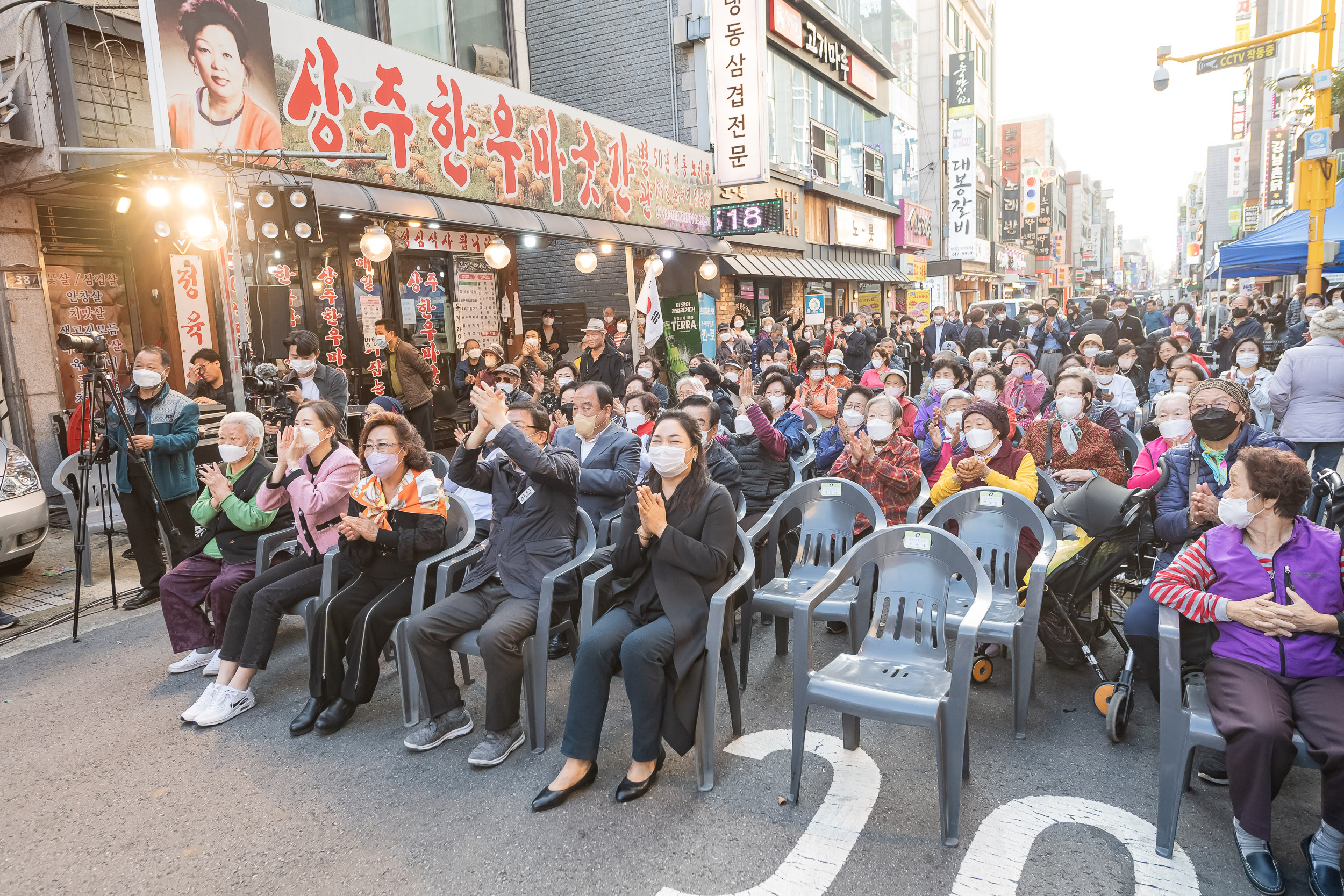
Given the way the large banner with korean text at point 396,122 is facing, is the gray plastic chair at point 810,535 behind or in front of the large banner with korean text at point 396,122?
in front

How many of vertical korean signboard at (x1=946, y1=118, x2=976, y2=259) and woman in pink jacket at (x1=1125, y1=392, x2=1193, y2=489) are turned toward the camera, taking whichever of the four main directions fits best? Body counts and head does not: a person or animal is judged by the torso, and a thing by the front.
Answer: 2

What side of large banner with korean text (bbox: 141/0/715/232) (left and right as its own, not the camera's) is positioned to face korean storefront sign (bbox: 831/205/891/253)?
left

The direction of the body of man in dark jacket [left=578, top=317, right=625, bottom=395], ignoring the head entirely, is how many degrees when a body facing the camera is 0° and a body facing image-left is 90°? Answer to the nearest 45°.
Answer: approximately 45°

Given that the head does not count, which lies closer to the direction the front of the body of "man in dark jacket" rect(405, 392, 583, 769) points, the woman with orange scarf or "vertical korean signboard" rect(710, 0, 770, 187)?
the woman with orange scarf

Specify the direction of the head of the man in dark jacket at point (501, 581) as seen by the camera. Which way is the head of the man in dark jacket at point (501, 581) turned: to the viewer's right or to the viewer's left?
to the viewer's left

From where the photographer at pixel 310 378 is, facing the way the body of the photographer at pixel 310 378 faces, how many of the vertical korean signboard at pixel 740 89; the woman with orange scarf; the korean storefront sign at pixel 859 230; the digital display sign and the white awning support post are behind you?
4

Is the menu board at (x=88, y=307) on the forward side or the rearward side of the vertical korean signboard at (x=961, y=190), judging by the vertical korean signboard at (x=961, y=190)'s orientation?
on the forward side

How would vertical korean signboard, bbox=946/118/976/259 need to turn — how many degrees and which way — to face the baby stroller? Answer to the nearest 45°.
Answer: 0° — it already faces it

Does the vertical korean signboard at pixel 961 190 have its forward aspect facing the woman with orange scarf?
yes

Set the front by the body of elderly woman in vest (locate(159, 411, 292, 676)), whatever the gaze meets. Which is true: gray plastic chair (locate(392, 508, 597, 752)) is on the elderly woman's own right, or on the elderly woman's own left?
on the elderly woman's own left

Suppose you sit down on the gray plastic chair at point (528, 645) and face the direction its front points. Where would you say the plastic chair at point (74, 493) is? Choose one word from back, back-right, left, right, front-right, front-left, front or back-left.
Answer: right

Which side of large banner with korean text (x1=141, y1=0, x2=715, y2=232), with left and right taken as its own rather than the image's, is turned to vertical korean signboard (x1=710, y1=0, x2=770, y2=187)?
left

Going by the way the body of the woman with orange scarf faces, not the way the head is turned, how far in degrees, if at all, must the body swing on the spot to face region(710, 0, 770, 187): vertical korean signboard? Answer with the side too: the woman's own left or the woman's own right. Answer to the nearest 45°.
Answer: approximately 180°

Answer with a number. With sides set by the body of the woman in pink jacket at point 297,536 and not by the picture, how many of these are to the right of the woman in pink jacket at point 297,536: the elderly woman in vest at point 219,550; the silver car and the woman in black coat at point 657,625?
2

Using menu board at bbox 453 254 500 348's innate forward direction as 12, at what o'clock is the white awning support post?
The white awning support post is roughly at 10 o'clock from the menu board.

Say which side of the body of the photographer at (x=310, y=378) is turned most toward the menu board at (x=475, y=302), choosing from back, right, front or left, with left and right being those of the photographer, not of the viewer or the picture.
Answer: back

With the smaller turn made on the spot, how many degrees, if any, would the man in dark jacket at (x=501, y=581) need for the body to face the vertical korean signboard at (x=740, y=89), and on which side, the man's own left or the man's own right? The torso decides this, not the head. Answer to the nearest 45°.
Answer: approximately 180°
